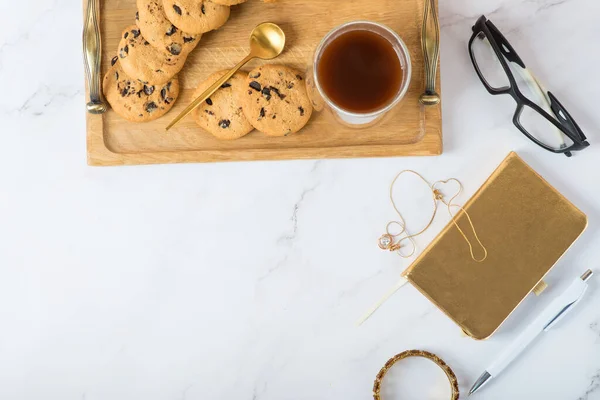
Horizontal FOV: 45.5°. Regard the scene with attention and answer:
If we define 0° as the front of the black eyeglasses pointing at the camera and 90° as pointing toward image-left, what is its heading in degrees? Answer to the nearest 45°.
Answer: approximately 45°
